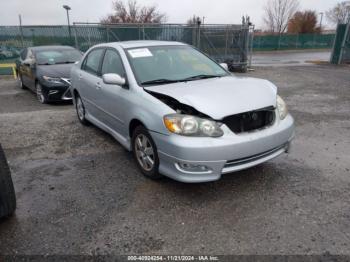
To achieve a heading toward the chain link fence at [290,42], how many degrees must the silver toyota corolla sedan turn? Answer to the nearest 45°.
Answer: approximately 135° to its left

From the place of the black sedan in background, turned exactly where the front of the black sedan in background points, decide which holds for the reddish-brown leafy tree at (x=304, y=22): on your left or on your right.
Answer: on your left

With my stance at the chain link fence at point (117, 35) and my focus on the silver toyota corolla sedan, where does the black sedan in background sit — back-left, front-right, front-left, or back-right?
front-right

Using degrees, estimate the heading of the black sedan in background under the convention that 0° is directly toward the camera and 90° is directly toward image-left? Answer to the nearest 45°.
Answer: approximately 315°

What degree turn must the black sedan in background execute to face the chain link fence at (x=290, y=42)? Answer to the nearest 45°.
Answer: approximately 90° to its left

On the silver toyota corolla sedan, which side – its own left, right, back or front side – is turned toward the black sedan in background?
back

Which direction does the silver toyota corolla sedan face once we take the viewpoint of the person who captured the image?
facing the viewer and to the right of the viewer

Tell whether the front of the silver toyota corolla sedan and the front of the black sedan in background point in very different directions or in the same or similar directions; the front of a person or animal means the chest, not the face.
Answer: same or similar directions

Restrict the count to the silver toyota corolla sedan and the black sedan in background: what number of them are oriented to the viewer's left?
0

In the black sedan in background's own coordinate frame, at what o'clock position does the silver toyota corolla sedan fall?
The silver toyota corolla sedan is roughly at 1 o'clock from the black sedan in background.
